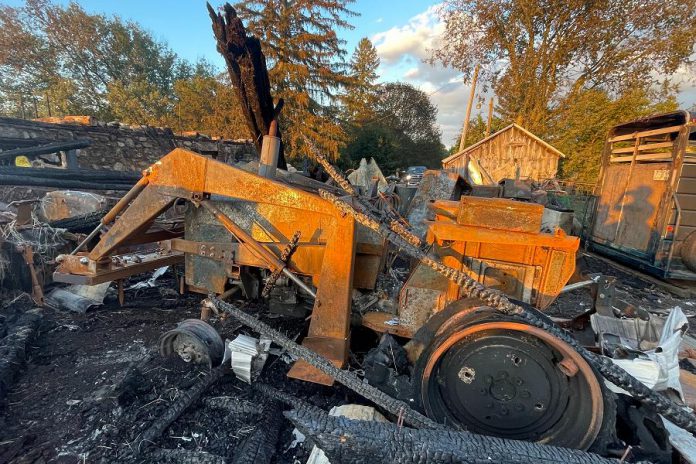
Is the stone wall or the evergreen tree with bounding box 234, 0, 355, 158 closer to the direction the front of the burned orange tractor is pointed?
the stone wall

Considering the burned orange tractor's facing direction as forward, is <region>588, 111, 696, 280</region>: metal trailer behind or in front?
behind

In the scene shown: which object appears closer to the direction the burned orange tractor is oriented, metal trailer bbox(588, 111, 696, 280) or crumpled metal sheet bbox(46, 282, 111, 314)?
the crumpled metal sheet

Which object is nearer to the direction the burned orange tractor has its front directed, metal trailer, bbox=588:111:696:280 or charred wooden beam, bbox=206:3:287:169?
the charred wooden beam

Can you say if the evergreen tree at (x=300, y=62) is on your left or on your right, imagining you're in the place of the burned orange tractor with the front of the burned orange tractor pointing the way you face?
on your right

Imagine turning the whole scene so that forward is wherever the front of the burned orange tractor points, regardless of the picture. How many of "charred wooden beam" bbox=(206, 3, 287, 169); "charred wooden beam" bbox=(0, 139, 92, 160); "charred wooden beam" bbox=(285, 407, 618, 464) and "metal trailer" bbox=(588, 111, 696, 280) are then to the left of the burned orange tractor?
1

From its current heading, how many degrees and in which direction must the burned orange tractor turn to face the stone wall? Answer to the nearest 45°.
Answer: approximately 45° to its right

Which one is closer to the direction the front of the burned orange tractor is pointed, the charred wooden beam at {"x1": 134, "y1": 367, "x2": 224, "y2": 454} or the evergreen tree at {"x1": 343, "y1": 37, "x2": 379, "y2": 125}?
the charred wooden beam

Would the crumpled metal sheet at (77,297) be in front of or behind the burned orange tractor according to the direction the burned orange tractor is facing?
in front

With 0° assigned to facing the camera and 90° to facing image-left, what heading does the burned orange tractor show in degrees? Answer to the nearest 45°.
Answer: approximately 90°

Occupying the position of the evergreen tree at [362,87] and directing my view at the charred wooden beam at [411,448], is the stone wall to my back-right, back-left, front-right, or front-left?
front-right

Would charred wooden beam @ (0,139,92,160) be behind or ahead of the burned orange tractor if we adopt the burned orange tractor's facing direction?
ahead
